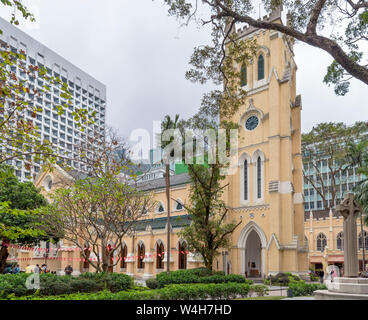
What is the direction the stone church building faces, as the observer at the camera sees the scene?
facing the viewer and to the right of the viewer

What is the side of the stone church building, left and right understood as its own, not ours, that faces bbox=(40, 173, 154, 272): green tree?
right
